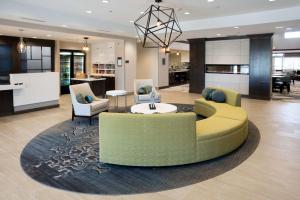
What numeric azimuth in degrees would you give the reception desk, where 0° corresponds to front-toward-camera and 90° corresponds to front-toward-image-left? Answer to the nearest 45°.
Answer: approximately 315°

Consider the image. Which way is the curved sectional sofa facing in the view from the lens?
facing away from the viewer and to the left of the viewer

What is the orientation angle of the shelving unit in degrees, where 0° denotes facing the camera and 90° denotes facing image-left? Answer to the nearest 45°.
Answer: approximately 0°

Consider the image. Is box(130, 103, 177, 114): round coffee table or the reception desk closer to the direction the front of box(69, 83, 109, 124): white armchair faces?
the round coffee table

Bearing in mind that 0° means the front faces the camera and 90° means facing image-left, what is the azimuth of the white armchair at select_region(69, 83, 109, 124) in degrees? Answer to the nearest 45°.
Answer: approximately 315°

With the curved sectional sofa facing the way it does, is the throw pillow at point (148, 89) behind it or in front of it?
in front

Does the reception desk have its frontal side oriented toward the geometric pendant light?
yes

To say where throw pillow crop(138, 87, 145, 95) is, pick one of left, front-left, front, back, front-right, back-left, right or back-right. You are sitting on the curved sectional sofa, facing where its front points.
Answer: front-right

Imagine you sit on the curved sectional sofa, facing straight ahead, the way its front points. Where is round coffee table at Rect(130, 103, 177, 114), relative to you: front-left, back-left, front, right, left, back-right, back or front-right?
front-right

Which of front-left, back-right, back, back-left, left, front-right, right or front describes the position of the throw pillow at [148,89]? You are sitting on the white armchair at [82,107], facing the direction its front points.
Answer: left

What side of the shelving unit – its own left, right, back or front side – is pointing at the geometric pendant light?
front
